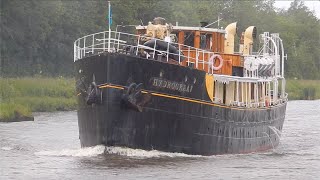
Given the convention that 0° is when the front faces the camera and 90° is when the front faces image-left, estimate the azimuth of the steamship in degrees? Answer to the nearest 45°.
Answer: approximately 45°
